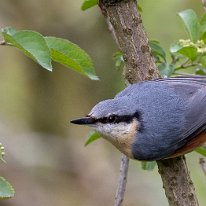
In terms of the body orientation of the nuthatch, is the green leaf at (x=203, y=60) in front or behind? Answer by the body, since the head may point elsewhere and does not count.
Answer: behind

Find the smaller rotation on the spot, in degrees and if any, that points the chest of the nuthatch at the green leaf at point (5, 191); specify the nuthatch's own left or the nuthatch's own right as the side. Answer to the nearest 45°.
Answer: approximately 45° to the nuthatch's own left

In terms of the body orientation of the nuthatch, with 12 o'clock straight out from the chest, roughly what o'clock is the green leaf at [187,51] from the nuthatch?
The green leaf is roughly at 5 o'clock from the nuthatch.

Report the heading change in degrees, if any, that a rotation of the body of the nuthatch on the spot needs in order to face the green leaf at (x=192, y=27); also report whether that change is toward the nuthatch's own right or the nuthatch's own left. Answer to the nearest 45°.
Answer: approximately 135° to the nuthatch's own right

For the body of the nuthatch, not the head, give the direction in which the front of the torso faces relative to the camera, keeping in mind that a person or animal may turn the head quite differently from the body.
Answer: to the viewer's left
